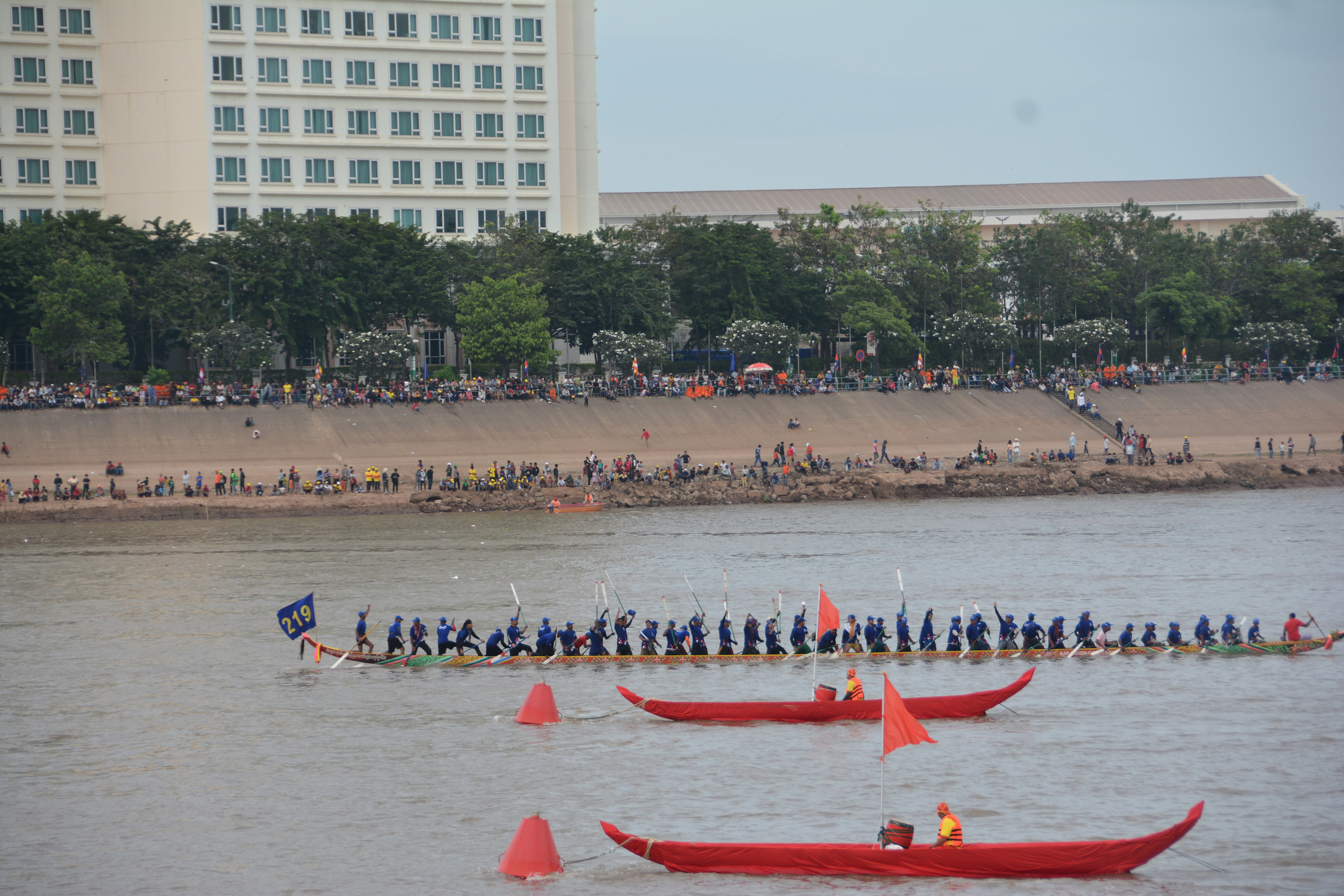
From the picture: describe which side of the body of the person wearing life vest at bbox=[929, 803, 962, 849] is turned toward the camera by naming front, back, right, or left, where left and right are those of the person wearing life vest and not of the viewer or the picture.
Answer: left
